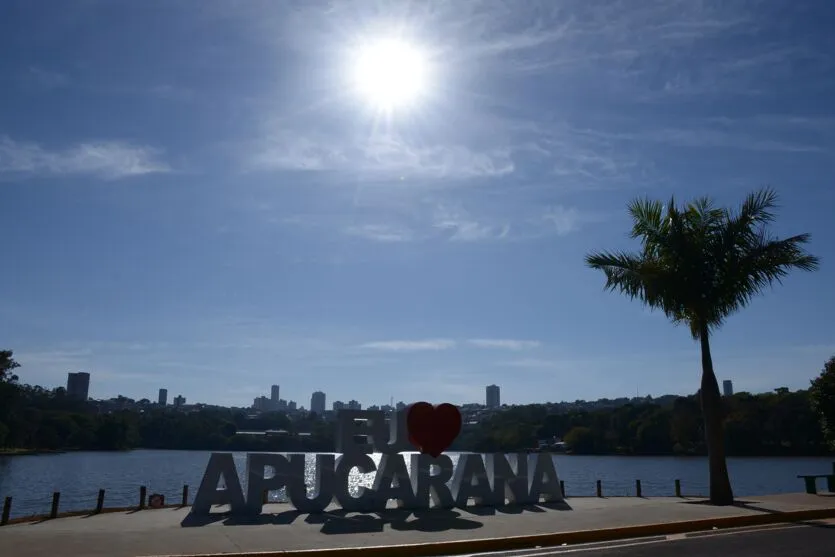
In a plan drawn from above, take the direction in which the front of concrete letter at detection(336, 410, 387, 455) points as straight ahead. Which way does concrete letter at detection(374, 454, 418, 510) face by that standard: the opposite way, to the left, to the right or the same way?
the same way

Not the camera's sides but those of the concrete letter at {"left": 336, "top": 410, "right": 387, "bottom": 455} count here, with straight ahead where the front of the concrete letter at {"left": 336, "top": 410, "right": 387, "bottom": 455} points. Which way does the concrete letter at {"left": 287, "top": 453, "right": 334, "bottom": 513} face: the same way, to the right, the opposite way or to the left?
the same way

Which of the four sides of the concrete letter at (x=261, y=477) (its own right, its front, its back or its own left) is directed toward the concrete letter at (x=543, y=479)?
left

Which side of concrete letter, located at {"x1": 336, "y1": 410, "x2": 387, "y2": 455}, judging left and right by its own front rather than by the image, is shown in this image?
front

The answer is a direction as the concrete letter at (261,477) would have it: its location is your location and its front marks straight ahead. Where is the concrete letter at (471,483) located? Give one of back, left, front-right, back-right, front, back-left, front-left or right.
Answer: left

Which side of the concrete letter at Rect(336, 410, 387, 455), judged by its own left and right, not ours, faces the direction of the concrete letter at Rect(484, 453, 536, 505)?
left

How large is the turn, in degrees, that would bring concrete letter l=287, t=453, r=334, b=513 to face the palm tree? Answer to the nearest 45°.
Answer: approximately 90° to its left

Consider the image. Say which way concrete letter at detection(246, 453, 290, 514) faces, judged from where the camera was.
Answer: facing the viewer

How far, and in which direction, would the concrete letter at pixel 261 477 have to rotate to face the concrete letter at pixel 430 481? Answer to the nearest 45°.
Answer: approximately 90° to its left

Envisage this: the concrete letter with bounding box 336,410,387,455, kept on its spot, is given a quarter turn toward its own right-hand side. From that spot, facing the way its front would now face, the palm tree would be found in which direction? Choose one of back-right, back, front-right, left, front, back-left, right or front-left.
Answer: back

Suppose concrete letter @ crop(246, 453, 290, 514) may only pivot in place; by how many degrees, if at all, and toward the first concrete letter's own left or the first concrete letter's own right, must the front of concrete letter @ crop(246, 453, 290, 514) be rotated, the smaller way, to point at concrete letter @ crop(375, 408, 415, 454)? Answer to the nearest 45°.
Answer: approximately 90° to the first concrete letter's own left

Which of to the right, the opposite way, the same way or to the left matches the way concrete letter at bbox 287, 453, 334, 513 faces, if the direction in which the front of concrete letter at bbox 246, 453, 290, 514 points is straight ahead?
the same way
